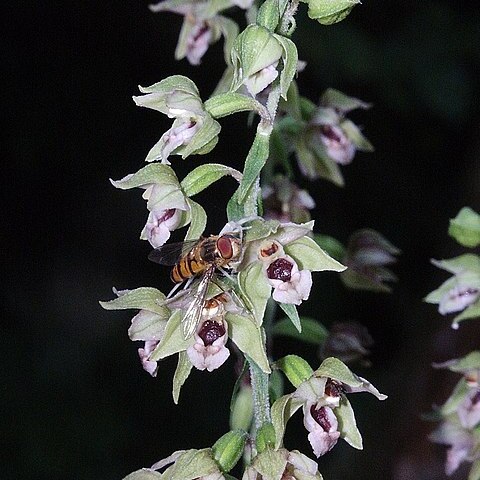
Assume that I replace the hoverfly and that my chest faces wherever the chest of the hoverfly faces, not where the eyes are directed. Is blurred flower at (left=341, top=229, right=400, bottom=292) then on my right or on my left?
on my left

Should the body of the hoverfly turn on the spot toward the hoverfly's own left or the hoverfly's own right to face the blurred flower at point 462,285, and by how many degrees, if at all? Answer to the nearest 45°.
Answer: approximately 45° to the hoverfly's own left

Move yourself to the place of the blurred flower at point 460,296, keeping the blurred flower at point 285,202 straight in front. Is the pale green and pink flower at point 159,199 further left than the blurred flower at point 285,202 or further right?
left

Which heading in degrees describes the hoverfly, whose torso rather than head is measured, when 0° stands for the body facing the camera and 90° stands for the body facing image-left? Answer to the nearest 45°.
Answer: approximately 270°

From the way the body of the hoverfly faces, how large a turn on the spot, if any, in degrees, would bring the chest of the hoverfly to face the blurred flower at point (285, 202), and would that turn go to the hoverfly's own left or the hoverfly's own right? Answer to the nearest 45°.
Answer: approximately 90° to the hoverfly's own left

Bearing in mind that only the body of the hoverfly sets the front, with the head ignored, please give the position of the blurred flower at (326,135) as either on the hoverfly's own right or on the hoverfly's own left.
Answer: on the hoverfly's own left
